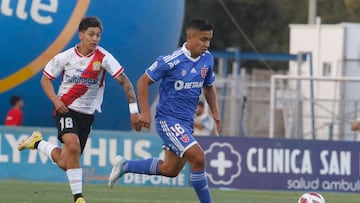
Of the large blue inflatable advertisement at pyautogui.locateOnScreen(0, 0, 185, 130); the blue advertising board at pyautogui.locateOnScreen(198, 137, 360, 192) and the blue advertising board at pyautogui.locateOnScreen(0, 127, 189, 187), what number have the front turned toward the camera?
3

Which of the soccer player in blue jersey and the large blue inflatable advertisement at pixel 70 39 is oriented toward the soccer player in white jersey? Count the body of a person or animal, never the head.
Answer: the large blue inflatable advertisement

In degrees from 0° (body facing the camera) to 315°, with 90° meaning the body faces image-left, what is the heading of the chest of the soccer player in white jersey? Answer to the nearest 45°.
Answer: approximately 315°

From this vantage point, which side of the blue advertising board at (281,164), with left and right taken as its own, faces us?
front

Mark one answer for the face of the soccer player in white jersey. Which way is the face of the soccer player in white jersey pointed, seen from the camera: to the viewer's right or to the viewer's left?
to the viewer's right

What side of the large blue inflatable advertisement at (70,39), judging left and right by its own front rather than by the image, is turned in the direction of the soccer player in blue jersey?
front

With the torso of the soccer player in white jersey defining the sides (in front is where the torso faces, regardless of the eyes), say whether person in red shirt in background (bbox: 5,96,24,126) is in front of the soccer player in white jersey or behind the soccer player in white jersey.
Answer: behind

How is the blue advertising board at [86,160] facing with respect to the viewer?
toward the camera

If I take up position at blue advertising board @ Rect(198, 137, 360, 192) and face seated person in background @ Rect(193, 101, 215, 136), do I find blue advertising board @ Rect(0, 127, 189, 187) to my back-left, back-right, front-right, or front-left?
front-left

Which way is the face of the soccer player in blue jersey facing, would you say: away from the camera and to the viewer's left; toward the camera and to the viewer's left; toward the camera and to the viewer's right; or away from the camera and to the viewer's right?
toward the camera and to the viewer's right

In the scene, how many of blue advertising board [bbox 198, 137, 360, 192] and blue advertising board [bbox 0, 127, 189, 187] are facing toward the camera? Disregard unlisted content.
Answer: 2
